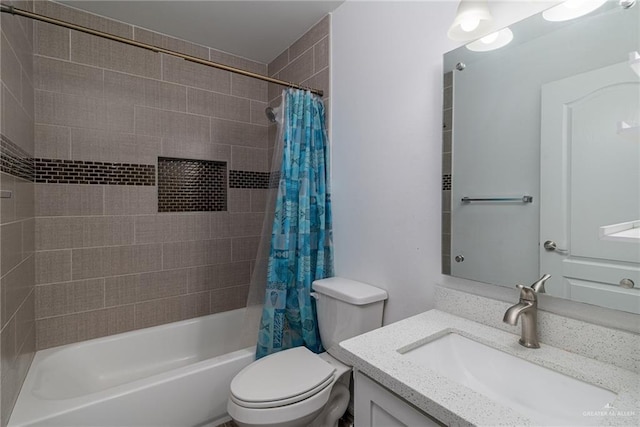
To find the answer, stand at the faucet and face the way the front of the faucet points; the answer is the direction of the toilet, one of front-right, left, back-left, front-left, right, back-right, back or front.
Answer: front-right

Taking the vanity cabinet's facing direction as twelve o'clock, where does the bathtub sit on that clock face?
The bathtub is roughly at 2 o'clock from the vanity cabinet.

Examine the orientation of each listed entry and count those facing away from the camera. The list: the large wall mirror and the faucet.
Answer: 0

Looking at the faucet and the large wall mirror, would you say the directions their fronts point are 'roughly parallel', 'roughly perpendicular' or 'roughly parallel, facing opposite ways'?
roughly parallel

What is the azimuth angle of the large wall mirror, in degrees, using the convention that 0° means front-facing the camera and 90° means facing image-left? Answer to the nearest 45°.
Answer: approximately 45°

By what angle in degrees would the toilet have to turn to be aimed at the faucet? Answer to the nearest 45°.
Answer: approximately 90° to its left

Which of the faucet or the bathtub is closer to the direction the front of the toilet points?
the bathtub

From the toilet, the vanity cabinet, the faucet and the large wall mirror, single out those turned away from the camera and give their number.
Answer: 0

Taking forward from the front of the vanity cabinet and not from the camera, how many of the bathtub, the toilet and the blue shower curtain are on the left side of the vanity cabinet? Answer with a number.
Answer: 0

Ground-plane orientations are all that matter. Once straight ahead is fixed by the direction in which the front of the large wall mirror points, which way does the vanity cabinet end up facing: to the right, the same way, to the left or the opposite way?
the same way

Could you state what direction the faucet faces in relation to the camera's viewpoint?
facing the viewer and to the left of the viewer

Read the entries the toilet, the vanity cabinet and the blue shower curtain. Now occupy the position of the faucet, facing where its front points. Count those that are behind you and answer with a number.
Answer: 0

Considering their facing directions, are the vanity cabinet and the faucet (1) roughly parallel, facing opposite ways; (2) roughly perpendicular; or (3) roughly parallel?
roughly parallel

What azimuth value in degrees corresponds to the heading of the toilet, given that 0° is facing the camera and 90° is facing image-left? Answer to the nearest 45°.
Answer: approximately 45°

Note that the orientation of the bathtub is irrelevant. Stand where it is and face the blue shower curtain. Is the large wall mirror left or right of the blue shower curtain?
right

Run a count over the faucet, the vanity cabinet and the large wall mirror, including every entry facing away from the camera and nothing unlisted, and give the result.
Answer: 0
